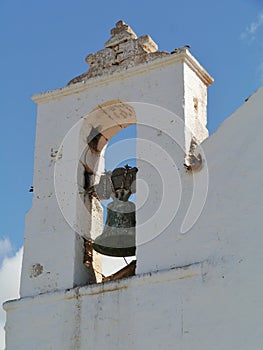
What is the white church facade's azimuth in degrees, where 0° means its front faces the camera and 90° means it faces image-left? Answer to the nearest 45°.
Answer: approximately 45°
